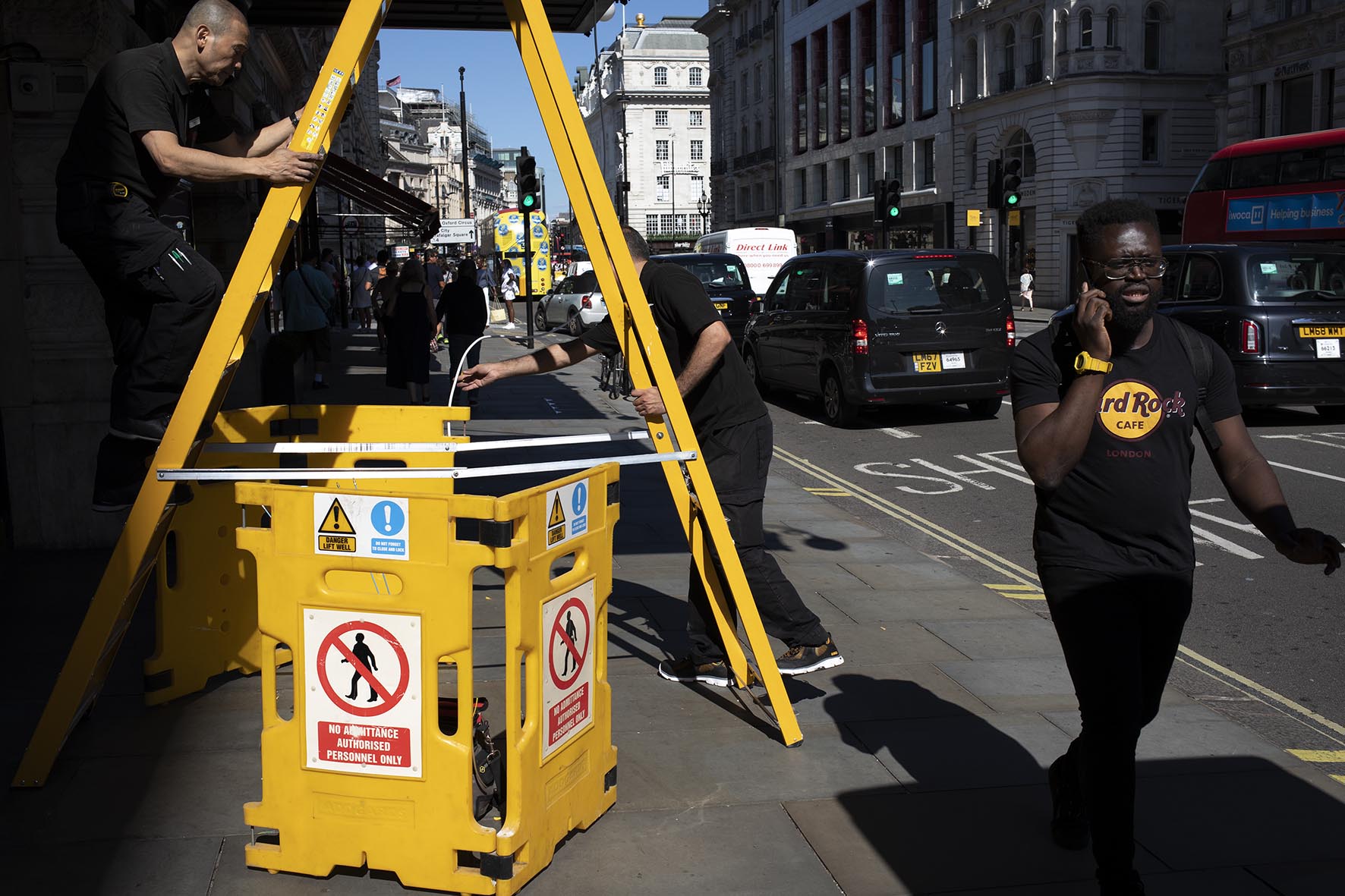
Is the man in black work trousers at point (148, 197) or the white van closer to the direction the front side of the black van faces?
the white van

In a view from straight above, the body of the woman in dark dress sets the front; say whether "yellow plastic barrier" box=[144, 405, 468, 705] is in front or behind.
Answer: behind

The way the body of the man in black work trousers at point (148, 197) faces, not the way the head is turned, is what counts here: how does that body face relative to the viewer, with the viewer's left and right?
facing to the right of the viewer

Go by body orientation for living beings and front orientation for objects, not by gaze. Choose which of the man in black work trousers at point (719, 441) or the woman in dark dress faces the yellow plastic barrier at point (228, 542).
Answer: the man in black work trousers

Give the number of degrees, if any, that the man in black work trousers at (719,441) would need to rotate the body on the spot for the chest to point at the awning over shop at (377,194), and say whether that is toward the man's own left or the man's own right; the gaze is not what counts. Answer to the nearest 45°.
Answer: approximately 90° to the man's own right

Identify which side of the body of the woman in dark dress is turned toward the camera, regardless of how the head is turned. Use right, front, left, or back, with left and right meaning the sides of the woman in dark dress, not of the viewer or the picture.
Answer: back

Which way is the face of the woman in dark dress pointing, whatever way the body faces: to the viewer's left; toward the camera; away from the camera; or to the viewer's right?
away from the camera

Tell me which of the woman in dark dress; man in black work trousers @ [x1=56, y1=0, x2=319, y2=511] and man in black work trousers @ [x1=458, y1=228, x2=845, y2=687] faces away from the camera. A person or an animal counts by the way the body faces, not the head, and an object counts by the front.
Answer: the woman in dark dress

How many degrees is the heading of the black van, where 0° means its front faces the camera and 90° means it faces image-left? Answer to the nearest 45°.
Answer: approximately 135°

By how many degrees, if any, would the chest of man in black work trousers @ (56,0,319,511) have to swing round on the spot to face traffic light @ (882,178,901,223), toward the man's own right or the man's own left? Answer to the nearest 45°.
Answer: approximately 45° to the man's own left

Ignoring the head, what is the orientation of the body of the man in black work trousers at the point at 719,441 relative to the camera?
to the viewer's left

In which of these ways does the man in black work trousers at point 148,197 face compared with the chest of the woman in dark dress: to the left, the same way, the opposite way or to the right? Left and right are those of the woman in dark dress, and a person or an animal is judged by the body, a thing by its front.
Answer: to the right

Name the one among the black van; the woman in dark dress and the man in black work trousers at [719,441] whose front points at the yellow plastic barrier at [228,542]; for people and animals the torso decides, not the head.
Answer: the man in black work trousers

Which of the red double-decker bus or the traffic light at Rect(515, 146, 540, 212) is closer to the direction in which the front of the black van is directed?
the traffic light

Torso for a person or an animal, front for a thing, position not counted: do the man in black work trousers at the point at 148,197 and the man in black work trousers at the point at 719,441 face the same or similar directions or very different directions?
very different directions

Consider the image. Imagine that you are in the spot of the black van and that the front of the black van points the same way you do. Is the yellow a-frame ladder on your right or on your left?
on your left

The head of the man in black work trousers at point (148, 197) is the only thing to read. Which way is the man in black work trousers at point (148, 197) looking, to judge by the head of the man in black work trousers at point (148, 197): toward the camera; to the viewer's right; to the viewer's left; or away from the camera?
to the viewer's right
